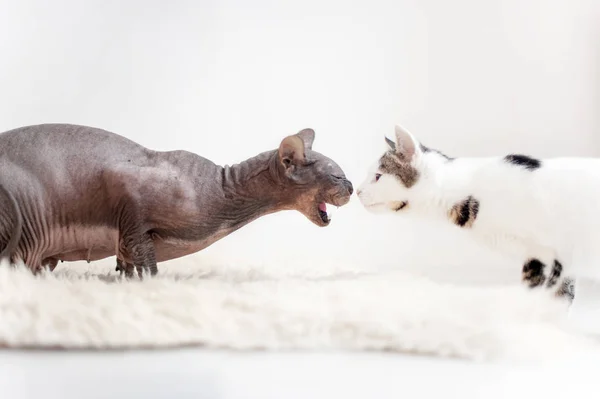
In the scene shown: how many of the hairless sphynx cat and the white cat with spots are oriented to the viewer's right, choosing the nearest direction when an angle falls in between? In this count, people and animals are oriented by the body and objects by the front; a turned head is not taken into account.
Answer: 1

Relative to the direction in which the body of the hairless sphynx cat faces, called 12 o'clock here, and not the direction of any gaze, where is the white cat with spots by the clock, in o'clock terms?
The white cat with spots is roughly at 12 o'clock from the hairless sphynx cat.

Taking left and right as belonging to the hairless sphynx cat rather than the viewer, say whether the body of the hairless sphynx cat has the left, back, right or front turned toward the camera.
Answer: right

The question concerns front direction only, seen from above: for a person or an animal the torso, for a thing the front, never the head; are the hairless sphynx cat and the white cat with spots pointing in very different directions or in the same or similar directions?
very different directions

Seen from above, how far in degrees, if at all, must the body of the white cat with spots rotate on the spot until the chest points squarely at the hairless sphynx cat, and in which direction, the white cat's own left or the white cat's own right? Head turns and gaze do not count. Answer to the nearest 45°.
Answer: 0° — it already faces it

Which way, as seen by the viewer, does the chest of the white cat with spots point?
to the viewer's left
